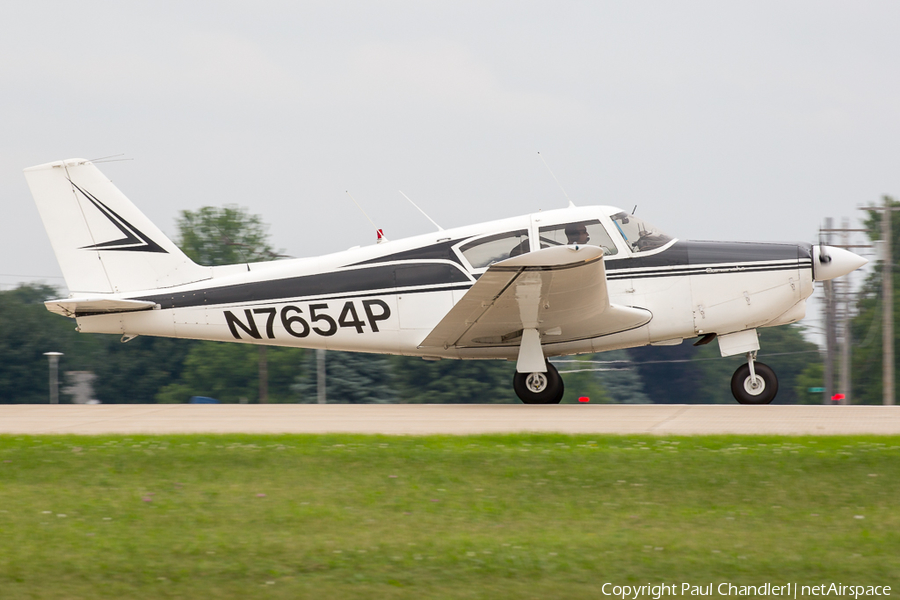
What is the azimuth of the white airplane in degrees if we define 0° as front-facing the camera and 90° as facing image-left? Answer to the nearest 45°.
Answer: approximately 270°

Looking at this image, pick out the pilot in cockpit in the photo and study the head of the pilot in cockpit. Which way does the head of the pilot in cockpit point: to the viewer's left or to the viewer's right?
to the viewer's right
